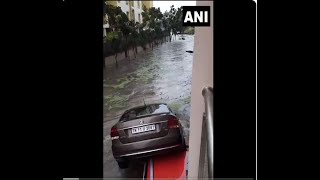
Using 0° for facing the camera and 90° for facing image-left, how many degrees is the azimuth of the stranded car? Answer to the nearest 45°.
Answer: approximately 180°
